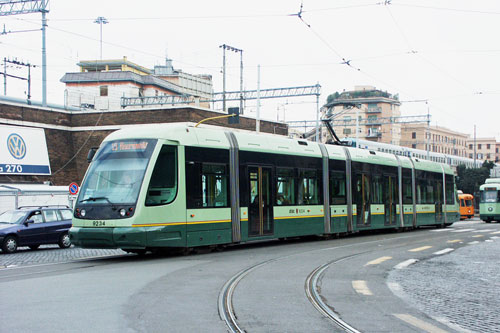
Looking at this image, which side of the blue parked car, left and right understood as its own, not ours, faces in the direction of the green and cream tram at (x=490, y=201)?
back

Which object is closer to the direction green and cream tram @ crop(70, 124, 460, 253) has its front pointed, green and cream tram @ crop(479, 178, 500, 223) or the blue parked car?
the blue parked car

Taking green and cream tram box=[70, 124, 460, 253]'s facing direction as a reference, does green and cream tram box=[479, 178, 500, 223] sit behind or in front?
behind

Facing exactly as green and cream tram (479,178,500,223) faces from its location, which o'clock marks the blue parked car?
The blue parked car is roughly at 1 o'clock from the green and cream tram.

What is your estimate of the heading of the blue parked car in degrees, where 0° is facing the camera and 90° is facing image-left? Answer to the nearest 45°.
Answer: approximately 45°

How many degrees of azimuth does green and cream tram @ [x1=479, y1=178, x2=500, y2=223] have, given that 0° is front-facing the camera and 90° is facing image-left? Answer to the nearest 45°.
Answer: approximately 0°

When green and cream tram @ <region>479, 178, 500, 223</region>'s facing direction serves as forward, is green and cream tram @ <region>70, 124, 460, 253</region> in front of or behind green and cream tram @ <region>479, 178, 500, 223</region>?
in front

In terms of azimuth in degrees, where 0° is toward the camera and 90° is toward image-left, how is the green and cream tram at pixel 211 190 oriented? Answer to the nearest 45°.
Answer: approximately 45°
